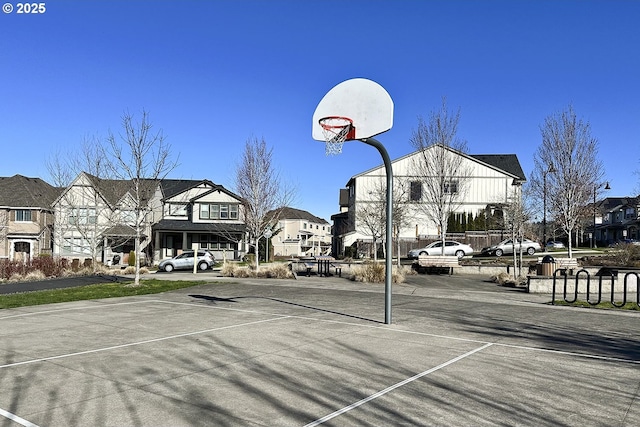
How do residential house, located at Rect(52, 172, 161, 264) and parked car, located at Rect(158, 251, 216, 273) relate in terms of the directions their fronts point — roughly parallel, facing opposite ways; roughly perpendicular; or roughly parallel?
roughly perpendicular

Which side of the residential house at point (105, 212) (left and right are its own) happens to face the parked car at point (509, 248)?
left

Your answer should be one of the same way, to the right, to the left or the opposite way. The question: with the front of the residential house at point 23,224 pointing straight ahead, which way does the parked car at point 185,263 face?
to the right

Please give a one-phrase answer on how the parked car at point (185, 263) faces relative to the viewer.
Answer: facing to the left of the viewer

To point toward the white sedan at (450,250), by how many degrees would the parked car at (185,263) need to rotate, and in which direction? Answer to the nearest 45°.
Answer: approximately 180°

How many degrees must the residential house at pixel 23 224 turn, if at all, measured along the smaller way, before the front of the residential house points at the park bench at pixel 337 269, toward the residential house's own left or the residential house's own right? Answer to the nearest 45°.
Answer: approximately 45° to the residential house's own left

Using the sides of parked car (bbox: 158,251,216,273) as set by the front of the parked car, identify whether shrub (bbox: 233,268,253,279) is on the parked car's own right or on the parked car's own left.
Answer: on the parked car's own left

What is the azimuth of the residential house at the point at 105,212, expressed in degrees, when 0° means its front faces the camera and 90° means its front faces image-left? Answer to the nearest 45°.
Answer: approximately 0°
